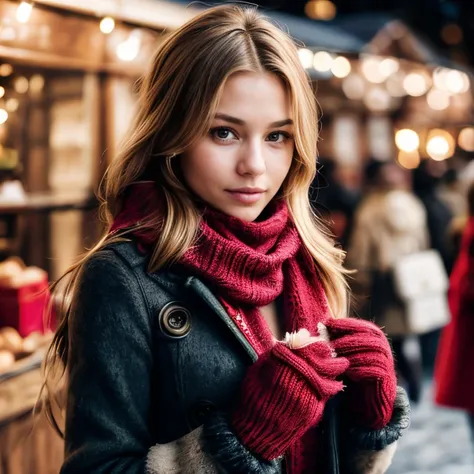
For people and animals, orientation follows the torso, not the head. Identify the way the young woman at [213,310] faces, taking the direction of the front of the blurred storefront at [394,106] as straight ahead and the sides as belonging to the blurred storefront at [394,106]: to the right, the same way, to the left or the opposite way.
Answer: to the left

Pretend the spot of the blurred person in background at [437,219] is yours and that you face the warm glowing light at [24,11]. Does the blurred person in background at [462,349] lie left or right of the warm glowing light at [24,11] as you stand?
left

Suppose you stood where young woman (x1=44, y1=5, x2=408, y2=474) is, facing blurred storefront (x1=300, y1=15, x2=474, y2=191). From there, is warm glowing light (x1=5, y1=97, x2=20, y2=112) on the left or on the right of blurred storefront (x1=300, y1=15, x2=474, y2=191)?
left
